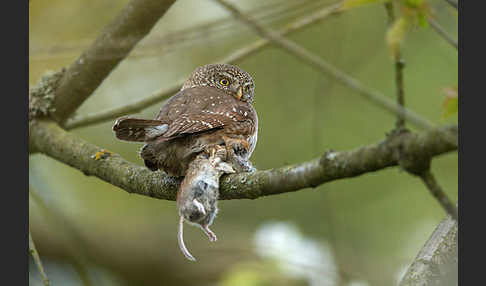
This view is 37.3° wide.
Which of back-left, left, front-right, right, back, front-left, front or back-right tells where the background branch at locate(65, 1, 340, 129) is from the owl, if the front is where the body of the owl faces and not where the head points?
left

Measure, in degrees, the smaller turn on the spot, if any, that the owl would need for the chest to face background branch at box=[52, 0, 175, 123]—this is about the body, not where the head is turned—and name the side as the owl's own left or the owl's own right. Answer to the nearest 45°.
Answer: approximately 135° to the owl's own left

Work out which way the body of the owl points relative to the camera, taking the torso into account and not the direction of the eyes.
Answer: to the viewer's right

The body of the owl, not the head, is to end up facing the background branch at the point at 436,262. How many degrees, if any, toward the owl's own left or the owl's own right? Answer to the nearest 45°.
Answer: approximately 45° to the owl's own right

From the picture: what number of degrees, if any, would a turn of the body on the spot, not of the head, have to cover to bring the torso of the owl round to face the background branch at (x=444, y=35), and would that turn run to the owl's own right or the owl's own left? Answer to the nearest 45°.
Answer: approximately 45° to the owl's own right

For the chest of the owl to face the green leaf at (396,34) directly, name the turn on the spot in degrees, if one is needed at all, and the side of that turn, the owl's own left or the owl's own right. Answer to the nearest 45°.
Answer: approximately 45° to the owl's own right

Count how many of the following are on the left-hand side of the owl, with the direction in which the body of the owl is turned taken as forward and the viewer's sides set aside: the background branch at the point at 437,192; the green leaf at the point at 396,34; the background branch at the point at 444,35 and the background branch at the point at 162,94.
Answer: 1

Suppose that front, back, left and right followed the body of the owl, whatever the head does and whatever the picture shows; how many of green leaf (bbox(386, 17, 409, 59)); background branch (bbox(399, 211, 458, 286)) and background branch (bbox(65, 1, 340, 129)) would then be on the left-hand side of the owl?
1
